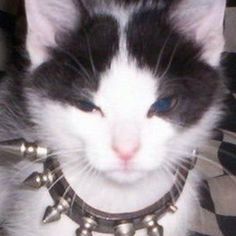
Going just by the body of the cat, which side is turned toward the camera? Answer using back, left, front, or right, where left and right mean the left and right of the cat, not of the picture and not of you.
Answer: front
